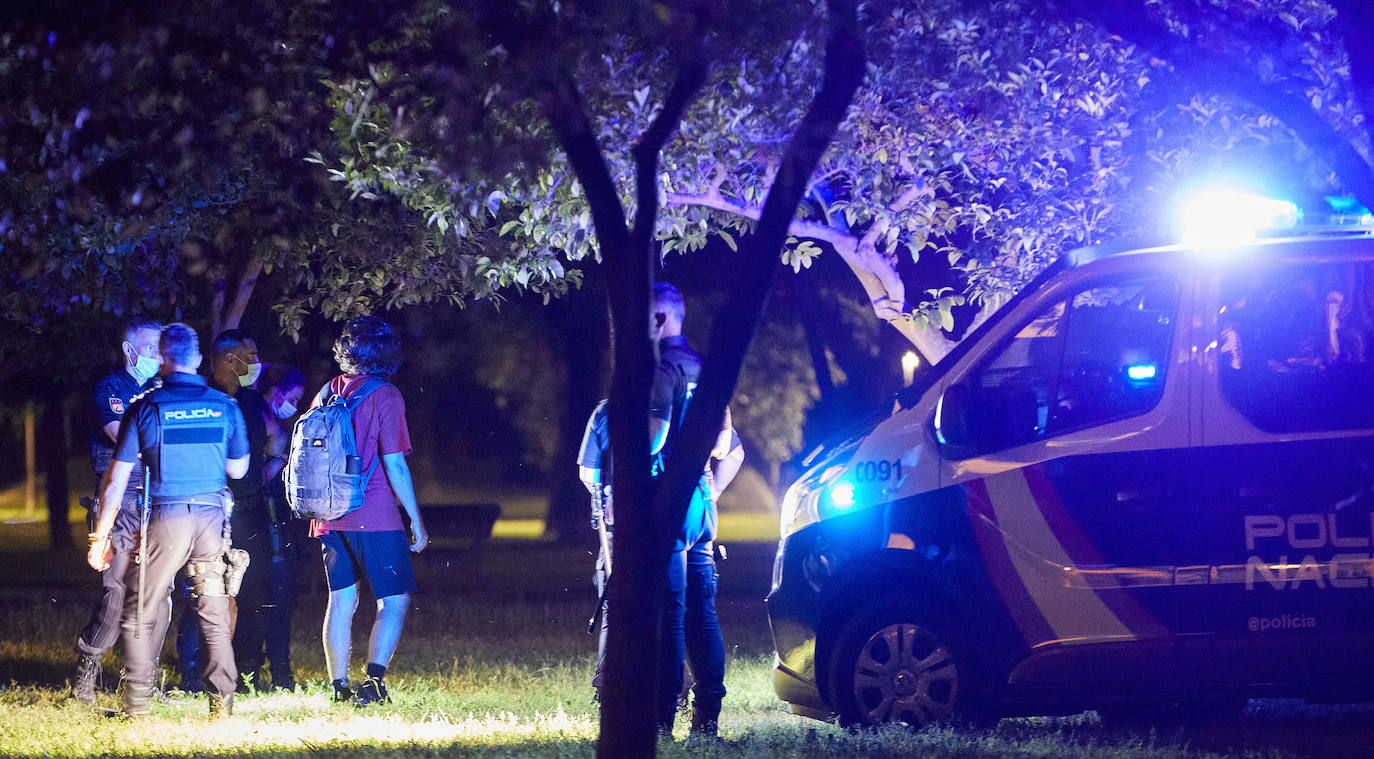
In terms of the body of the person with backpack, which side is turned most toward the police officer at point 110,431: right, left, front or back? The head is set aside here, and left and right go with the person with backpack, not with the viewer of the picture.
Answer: left

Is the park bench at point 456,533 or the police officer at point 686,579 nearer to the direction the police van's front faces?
the police officer

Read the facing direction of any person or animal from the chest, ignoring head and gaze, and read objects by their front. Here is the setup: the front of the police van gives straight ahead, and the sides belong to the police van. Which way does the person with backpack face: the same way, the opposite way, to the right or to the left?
to the right

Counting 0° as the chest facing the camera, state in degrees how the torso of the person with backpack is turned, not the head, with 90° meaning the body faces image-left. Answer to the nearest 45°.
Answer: approximately 225°

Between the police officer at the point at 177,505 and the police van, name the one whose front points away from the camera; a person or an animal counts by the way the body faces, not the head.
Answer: the police officer

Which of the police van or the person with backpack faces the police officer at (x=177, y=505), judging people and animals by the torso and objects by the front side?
the police van

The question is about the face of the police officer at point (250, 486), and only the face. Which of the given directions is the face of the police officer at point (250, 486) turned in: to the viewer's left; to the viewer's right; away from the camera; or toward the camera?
to the viewer's right

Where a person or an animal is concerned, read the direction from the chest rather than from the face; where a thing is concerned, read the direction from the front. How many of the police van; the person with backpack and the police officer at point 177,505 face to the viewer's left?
1

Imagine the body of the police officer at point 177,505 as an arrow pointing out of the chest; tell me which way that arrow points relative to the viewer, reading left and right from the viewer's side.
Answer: facing away from the viewer

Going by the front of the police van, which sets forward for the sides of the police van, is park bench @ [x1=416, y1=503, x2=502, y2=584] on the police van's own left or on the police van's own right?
on the police van's own right

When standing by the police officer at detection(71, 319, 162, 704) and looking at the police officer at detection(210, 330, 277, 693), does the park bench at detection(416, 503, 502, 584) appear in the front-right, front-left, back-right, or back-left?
front-left

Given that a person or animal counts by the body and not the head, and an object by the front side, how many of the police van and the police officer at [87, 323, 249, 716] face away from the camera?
1

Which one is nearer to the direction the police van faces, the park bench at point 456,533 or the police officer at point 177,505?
the police officer

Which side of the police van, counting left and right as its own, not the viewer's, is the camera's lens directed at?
left

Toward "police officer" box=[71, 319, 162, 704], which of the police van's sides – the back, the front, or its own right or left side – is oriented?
front
